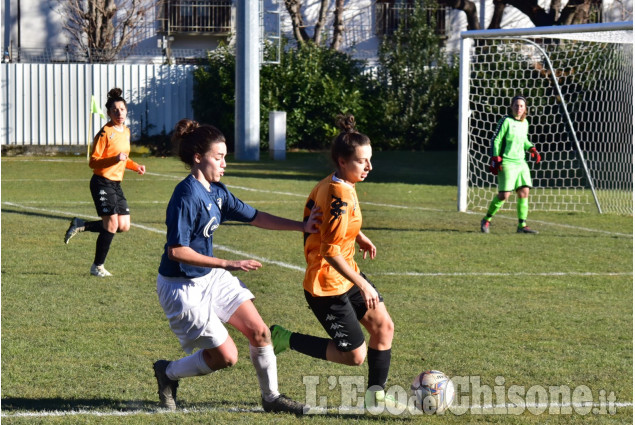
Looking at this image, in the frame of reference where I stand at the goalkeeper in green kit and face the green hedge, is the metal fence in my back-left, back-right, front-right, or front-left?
front-left

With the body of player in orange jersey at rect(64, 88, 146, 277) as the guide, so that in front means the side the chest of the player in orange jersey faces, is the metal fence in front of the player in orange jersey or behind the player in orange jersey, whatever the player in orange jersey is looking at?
behind

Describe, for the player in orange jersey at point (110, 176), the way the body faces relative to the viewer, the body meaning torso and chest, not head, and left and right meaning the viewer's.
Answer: facing the viewer and to the right of the viewer

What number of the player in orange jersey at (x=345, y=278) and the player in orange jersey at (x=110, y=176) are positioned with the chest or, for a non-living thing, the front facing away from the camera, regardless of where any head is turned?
0

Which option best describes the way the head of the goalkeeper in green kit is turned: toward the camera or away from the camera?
toward the camera

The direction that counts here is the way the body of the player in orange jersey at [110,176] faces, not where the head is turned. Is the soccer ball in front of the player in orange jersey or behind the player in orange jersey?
in front

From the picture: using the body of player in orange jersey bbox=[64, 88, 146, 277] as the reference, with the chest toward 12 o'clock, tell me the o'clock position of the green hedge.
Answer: The green hedge is roughly at 8 o'clock from the player in orange jersey.
